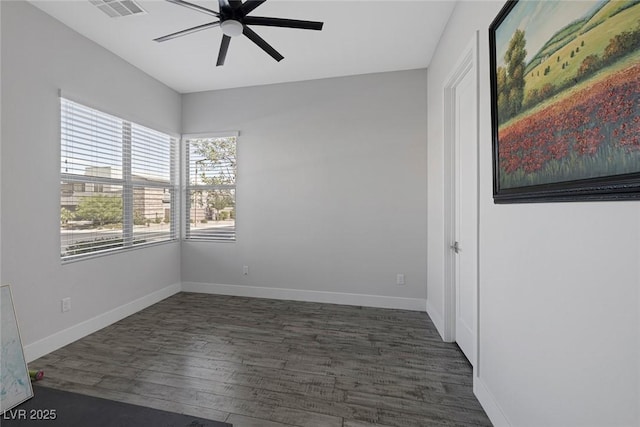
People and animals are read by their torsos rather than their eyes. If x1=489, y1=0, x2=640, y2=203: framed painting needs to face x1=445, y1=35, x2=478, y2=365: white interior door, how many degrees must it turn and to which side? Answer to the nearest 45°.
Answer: approximately 90° to its right

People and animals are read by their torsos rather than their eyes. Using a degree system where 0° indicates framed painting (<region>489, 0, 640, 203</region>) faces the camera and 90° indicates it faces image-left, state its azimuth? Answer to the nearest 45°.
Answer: approximately 45°

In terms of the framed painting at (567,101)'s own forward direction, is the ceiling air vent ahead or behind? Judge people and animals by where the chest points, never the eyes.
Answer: ahead

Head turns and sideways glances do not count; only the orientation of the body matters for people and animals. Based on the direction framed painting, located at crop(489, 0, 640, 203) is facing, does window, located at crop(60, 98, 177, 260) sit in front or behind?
in front

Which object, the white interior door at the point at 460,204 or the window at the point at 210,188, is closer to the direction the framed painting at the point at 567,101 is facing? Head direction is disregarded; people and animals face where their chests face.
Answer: the window

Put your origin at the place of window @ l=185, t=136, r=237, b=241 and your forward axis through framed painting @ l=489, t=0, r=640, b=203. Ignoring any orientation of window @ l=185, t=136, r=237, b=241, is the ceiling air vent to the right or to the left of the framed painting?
right

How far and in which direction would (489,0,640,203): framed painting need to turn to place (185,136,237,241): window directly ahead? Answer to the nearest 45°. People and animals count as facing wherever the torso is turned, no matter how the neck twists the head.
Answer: approximately 45° to its right

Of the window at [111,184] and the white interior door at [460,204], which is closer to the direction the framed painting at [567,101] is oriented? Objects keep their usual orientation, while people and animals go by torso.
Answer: the window

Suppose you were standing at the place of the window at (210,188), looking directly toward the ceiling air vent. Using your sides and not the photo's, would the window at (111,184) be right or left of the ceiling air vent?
right
